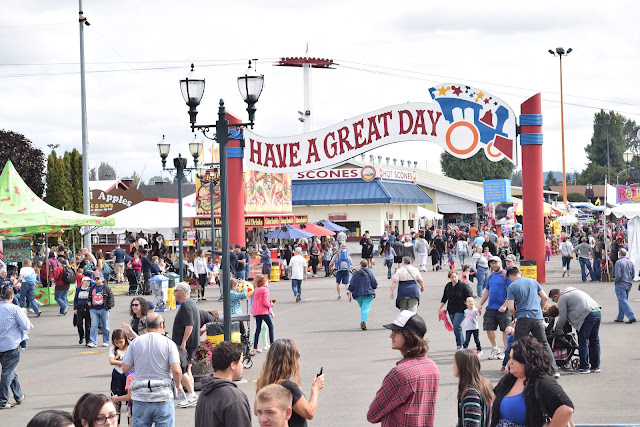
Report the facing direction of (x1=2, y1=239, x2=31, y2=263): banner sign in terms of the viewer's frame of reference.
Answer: facing the viewer

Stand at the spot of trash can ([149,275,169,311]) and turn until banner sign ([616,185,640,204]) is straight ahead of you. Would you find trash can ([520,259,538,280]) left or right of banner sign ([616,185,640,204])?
right

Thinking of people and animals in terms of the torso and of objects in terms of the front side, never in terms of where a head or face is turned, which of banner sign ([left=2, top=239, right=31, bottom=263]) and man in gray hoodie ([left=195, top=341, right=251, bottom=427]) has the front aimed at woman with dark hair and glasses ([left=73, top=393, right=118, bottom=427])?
the banner sign

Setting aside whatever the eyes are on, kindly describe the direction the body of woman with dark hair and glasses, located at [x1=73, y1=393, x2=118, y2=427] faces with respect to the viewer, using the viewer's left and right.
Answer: facing the viewer and to the right of the viewer

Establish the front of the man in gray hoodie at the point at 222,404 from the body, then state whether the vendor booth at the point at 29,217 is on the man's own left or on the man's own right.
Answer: on the man's own left

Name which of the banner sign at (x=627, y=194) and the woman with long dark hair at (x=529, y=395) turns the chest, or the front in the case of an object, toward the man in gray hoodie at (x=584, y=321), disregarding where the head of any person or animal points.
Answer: the banner sign

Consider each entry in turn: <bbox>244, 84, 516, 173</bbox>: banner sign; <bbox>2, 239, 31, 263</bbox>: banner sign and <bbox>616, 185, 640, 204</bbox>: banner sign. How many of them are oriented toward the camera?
3

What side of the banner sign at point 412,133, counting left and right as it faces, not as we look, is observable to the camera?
front

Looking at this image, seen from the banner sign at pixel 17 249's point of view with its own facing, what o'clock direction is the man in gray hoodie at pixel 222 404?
The man in gray hoodie is roughly at 12 o'clock from the banner sign.

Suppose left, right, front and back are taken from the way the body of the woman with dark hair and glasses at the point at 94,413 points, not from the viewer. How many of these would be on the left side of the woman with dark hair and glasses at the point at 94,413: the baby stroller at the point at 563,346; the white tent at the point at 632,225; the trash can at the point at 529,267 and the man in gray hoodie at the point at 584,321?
4

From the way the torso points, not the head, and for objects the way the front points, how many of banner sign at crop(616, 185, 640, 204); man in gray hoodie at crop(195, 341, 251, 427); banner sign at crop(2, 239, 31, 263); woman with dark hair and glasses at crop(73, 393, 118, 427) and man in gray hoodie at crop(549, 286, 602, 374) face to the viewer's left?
1

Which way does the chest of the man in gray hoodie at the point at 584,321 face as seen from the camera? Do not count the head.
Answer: to the viewer's left

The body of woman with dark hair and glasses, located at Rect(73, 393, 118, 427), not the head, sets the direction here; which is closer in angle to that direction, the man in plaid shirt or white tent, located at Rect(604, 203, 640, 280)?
the man in plaid shirt
